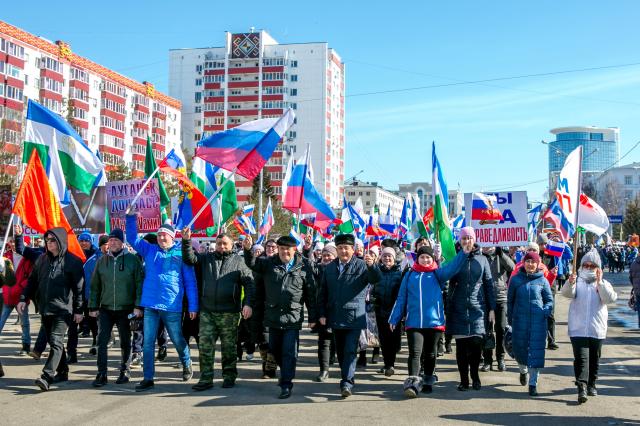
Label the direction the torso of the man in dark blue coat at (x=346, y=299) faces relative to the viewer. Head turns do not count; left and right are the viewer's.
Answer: facing the viewer

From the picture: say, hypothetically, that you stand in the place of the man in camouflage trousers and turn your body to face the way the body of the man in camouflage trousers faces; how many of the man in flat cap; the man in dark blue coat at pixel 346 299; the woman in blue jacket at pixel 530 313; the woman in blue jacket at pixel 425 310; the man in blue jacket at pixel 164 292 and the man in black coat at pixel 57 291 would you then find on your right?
2

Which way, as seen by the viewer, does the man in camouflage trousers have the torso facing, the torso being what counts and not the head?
toward the camera

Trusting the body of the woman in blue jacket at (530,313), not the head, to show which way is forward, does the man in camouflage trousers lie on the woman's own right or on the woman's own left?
on the woman's own right

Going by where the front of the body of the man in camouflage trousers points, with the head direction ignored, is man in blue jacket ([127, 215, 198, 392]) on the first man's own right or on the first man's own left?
on the first man's own right

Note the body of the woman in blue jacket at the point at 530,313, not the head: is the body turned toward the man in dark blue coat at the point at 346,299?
no

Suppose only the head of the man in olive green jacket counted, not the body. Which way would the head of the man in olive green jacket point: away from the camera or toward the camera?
toward the camera

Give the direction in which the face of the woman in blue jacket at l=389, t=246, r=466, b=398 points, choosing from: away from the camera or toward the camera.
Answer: toward the camera

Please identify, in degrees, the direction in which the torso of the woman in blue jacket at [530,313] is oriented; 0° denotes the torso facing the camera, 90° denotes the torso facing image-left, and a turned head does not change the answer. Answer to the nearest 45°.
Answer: approximately 0°

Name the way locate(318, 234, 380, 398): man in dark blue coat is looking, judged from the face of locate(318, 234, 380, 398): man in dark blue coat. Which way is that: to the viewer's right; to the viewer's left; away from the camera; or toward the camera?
toward the camera

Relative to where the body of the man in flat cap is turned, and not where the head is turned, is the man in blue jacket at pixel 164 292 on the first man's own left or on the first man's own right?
on the first man's own right

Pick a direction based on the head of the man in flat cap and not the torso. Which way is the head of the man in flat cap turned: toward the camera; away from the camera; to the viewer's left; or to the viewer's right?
toward the camera

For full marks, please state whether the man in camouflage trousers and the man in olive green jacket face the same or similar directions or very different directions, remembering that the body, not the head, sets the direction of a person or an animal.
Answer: same or similar directions

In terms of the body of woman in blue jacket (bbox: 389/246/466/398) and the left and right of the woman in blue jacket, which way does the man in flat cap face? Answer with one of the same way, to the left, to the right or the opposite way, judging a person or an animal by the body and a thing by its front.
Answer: the same way

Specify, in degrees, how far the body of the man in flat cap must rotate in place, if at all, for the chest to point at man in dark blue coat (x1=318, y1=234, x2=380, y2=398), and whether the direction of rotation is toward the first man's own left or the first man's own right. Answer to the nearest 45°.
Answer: approximately 90° to the first man's own left

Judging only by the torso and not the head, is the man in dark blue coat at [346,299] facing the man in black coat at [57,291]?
no

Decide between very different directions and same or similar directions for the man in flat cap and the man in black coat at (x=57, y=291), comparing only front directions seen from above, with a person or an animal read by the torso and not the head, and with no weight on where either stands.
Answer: same or similar directions

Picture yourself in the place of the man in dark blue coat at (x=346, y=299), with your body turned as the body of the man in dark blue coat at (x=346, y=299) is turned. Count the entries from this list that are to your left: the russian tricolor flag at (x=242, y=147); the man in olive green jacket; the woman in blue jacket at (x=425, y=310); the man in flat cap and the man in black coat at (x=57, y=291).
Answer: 1

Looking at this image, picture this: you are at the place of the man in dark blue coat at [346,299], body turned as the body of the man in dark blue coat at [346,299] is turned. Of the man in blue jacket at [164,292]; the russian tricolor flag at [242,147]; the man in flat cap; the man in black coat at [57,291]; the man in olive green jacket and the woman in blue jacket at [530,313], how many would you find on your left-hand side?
1
